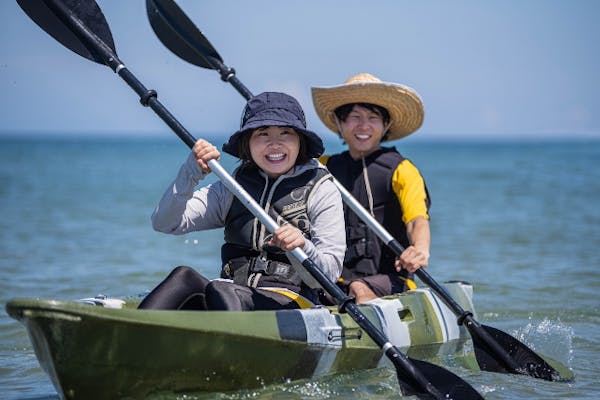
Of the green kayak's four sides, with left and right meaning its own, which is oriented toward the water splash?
back
